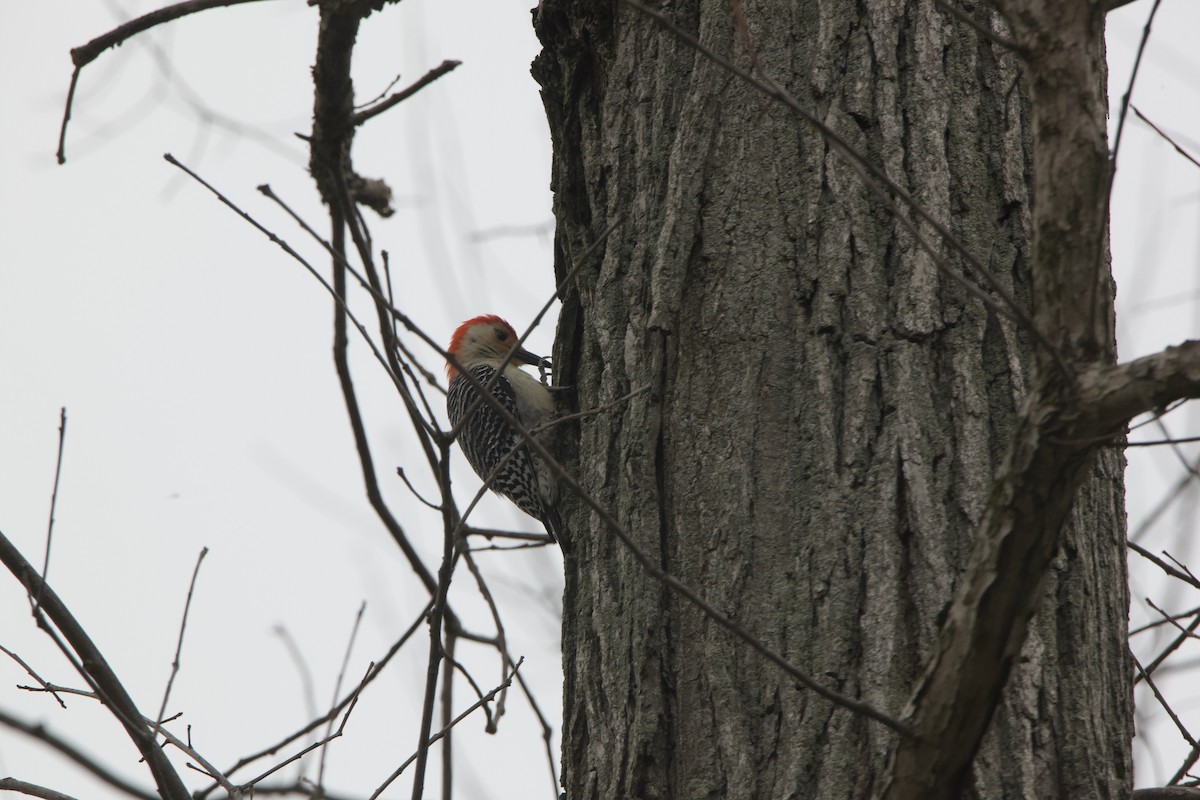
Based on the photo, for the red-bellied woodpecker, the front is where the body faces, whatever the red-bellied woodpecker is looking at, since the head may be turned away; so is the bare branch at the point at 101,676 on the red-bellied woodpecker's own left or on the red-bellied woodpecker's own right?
on the red-bellied woodpecker's own right

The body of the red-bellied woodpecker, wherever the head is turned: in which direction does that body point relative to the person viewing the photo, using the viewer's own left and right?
facing to the right of the viewer

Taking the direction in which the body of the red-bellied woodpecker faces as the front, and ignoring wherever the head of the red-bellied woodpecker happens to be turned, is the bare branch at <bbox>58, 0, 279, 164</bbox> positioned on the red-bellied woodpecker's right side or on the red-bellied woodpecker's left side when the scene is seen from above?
on the red-bellied woodpecker's right side

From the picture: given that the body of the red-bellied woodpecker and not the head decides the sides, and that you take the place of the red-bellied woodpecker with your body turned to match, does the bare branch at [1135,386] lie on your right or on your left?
on your right
